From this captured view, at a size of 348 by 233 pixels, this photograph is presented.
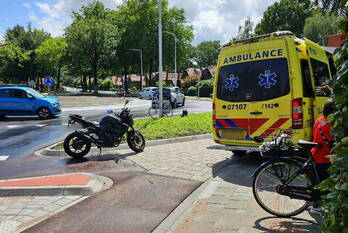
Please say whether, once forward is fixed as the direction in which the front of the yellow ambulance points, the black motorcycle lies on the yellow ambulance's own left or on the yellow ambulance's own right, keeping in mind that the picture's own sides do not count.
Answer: on the yellow ambulance's own left

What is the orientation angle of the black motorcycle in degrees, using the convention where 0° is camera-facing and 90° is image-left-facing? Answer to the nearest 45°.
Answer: approximately 270°
